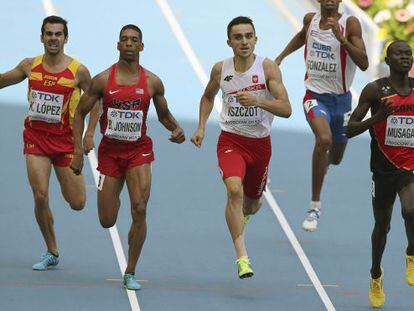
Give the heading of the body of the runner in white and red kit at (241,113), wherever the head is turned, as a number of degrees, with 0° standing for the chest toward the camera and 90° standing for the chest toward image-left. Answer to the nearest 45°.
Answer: approximately 0°

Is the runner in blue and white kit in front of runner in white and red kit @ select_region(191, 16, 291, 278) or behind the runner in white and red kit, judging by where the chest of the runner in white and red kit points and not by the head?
behind

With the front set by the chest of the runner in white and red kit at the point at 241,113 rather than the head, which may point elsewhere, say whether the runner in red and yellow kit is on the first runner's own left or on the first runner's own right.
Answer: on the first runner's own right
